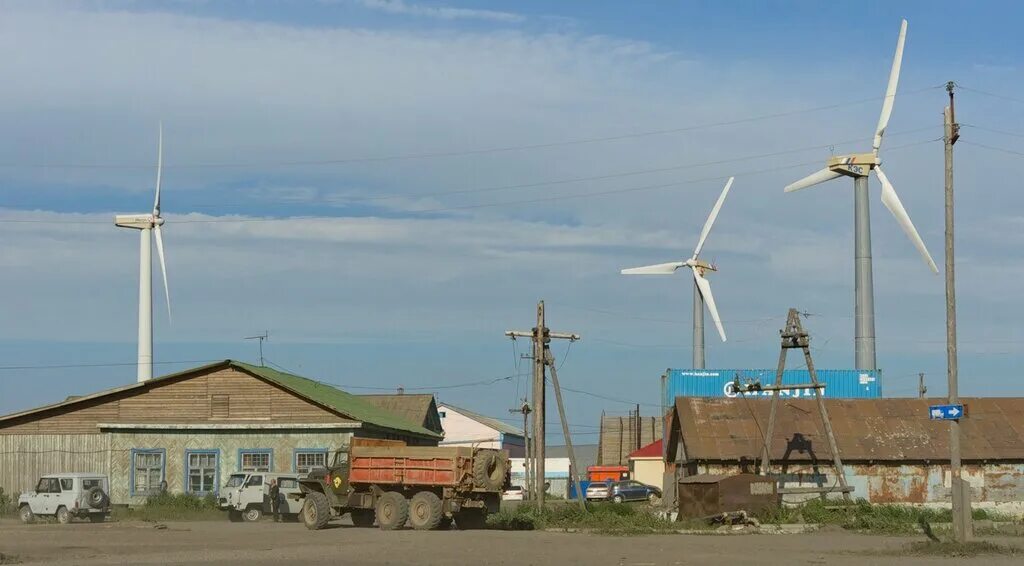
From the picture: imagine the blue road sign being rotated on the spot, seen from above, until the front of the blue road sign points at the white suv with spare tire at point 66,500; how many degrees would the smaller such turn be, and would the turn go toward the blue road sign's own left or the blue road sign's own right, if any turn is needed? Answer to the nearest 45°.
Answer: approximately 90° to the blue road sign's own right

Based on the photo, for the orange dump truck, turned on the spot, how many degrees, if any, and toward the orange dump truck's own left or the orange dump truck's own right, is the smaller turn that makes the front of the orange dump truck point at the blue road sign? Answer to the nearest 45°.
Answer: approximately 180°

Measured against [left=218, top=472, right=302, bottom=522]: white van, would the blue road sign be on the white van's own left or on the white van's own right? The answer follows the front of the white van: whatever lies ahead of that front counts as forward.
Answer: on the white van's own left

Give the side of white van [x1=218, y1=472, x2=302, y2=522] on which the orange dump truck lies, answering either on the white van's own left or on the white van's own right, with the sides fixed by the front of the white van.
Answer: on the white van's own left

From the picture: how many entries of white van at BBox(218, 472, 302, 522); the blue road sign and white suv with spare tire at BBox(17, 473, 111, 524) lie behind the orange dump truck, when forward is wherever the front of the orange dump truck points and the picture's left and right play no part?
1

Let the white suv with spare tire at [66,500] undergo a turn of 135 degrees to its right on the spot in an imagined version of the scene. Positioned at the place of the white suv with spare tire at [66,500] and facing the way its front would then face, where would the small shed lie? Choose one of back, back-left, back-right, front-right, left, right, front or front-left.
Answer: front-right

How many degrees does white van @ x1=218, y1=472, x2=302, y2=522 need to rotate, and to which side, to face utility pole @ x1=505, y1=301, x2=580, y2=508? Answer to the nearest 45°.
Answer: approximately 135° to its left

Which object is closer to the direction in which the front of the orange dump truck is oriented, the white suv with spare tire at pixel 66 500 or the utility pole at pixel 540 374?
the white suv with spare tire

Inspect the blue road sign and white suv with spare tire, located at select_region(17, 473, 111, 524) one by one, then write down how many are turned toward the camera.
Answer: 1

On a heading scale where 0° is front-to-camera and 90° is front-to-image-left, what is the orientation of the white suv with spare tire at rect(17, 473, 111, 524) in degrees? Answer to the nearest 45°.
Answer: approximately 135°

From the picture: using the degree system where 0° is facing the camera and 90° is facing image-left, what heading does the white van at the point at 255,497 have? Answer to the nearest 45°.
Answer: approximately 45°

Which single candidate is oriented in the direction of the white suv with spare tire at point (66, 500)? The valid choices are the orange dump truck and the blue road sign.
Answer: the orange dump truck

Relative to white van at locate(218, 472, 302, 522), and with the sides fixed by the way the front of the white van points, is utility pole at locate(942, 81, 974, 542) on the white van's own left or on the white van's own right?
on the white van's own left

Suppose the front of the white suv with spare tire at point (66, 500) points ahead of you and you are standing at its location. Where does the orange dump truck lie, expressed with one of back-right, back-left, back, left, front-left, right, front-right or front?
back
